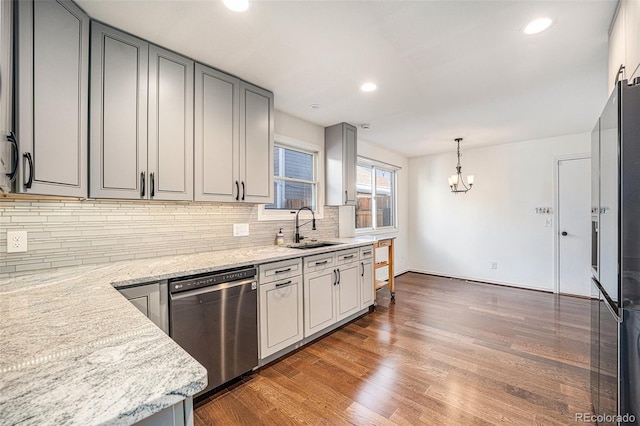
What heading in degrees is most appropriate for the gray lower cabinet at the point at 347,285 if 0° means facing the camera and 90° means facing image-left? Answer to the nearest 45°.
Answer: approximately 315°

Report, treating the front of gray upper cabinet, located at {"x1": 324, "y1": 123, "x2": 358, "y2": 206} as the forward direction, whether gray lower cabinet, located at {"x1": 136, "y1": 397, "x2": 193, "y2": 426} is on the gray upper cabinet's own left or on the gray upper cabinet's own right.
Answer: on the gray upper cabinet's own right

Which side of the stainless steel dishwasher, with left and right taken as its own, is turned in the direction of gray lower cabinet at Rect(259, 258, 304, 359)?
left

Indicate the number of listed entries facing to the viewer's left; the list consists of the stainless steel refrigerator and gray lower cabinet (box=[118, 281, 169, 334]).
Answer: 1

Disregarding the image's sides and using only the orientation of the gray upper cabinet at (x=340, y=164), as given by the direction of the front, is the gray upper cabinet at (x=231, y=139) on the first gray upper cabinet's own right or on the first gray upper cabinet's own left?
on the first gray upper cabinet's own right

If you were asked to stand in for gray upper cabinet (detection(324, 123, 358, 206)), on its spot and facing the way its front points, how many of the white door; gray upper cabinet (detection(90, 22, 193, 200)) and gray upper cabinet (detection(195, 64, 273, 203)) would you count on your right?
2

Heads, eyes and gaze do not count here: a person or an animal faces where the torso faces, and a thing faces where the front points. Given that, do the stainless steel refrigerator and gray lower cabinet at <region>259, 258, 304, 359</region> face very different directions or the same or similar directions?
very different directions
